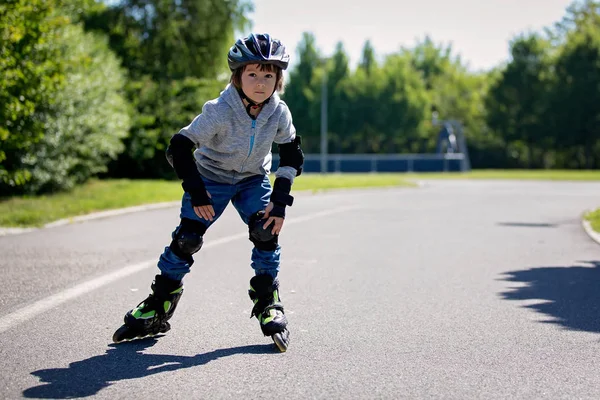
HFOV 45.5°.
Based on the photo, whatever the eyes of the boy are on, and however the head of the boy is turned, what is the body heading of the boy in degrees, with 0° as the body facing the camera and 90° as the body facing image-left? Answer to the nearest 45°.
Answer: approximately 0°

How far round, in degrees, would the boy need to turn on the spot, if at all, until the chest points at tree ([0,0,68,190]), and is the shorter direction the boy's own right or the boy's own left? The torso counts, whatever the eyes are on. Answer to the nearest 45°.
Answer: approximately 180°

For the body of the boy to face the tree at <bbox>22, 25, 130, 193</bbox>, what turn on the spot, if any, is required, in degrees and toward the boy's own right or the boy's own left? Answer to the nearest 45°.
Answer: approximately 180°
